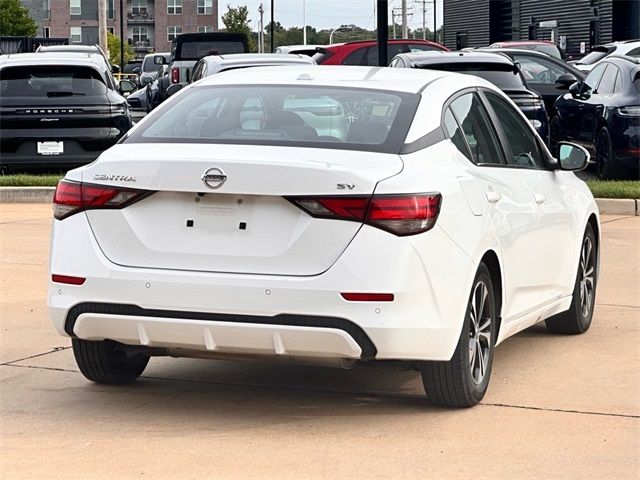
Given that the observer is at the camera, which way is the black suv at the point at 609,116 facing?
facing away from the viewer and to the left of the viewer

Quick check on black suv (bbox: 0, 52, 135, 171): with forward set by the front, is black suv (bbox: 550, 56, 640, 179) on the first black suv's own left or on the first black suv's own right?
on the first black suv's own right

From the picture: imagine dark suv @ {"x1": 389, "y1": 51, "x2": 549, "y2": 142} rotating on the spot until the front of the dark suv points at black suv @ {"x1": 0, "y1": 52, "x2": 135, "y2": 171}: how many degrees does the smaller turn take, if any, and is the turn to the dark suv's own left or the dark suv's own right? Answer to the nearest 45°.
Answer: approximately 45° to the dark suv's own left

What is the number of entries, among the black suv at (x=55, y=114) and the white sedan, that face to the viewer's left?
0

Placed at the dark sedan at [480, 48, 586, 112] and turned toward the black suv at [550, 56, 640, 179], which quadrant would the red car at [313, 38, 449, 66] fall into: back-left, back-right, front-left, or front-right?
back-right

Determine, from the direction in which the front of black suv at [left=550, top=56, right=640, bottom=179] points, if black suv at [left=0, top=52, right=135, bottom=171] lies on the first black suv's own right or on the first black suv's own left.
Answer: on the first black suv's own left

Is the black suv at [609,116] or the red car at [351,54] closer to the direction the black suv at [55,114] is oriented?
the red car

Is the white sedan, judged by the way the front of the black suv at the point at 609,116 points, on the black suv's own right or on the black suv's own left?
on the black suv's own left

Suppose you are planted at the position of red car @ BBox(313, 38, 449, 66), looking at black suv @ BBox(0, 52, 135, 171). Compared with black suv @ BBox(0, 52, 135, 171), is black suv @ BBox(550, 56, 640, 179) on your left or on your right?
left

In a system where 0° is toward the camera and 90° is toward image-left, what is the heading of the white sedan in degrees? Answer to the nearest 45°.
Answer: approximately 225°

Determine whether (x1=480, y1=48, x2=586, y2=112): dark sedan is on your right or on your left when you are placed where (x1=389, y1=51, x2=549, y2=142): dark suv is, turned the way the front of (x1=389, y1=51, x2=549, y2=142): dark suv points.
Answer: on your right

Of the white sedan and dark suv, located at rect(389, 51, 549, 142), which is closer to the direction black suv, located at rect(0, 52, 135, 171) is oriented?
the dark suv

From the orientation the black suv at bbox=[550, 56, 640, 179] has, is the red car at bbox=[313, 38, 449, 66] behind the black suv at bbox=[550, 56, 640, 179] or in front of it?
in front

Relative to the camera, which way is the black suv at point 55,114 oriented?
away from the camera
